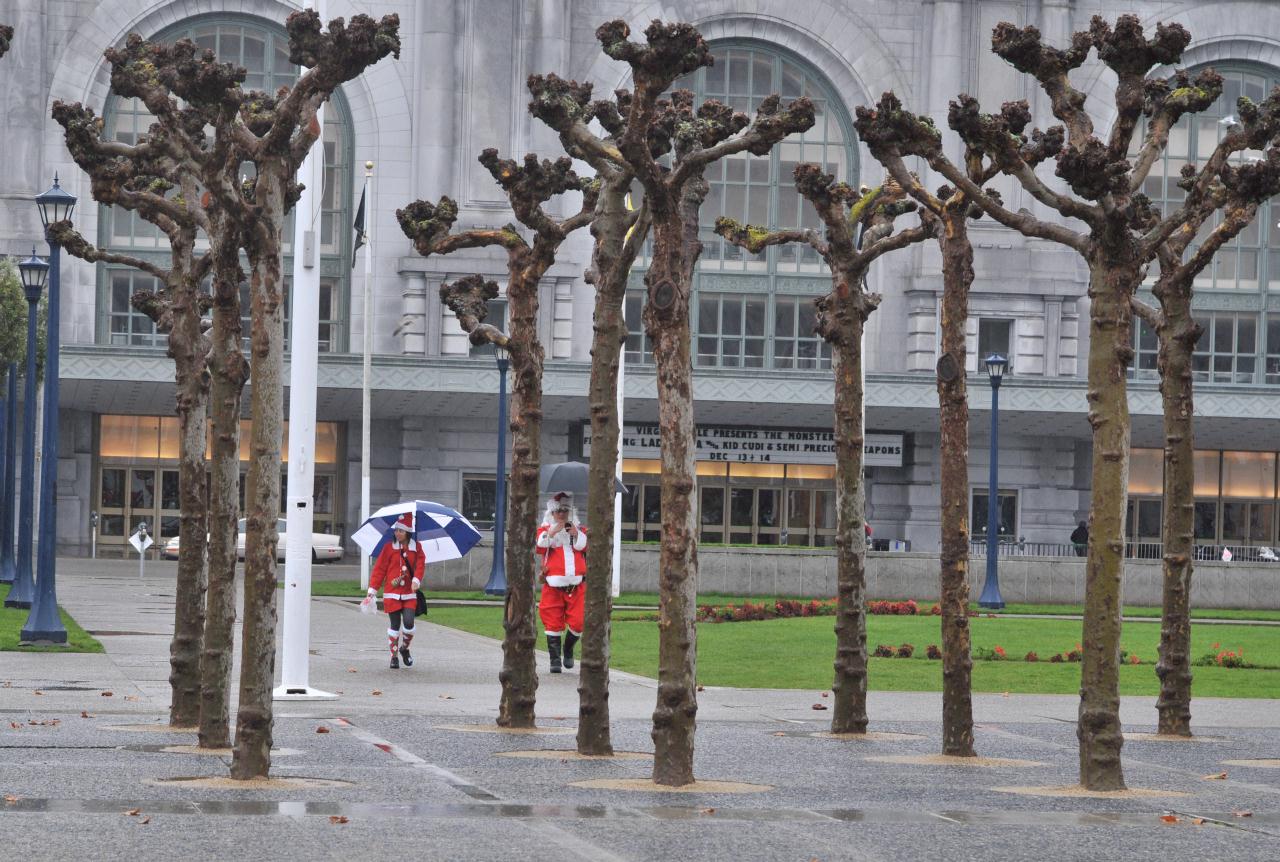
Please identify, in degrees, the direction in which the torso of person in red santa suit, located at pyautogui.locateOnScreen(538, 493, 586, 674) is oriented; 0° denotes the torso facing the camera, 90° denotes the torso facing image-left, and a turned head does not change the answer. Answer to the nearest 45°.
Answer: approximately 0°

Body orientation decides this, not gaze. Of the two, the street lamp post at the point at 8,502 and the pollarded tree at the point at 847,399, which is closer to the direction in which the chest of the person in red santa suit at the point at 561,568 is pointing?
the pollarded tree

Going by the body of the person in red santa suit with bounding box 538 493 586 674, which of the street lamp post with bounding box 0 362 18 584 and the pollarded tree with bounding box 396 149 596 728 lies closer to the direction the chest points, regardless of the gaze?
the pollarded tree

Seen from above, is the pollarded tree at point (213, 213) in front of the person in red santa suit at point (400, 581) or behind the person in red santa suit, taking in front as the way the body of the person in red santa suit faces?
in front

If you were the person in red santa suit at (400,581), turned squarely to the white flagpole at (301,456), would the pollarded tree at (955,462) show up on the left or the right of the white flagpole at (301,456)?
left

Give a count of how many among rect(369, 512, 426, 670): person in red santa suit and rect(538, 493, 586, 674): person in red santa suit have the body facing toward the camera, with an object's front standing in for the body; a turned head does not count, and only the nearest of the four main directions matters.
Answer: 2

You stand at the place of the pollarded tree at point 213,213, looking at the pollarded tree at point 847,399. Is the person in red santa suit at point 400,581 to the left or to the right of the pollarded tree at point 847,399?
left

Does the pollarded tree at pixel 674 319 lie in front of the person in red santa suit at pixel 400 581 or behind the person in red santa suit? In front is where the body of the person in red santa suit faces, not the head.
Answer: in front

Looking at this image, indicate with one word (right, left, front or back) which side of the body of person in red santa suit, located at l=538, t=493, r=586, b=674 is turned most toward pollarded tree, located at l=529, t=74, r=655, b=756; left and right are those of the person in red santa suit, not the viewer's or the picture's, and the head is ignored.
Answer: front

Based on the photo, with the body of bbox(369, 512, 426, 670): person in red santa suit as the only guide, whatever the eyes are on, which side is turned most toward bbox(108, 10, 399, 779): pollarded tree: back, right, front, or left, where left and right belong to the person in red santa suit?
front

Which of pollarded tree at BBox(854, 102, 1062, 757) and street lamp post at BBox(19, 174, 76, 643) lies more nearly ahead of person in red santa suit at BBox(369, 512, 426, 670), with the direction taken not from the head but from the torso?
the pollarded tree

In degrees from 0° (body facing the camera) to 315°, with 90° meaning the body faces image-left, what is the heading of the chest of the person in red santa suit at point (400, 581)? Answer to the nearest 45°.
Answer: approximately 0°
